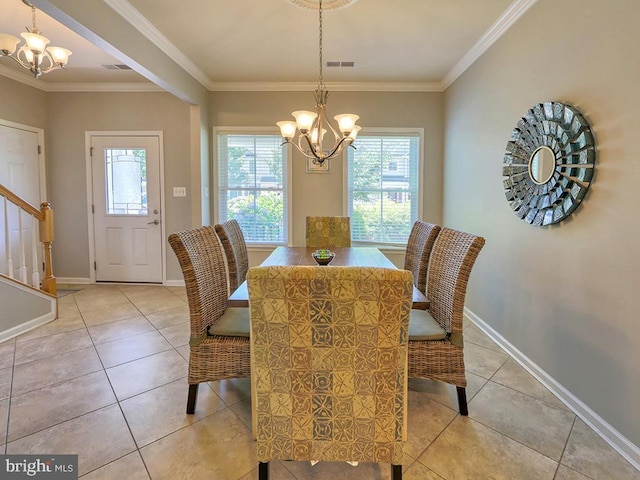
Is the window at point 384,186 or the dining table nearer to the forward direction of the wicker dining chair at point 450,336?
the dining table

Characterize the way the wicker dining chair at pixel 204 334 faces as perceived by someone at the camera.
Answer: facing to the right of the viewer

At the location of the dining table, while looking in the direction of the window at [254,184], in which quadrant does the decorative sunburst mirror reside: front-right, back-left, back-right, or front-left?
back-right

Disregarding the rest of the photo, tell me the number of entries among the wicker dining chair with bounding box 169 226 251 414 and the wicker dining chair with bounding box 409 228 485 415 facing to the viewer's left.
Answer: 1

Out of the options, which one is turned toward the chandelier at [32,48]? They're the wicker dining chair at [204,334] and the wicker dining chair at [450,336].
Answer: the wicker dining chair at [450,336]

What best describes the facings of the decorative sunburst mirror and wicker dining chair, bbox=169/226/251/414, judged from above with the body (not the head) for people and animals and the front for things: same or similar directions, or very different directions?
very different directions

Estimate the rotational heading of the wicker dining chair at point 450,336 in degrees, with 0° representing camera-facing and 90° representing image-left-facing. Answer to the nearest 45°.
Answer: approximately 90°

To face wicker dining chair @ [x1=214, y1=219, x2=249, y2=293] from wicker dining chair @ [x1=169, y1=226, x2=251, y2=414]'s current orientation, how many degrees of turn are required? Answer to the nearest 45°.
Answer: approximately 90° to its left

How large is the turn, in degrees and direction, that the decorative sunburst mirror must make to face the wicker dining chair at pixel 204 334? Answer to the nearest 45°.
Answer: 0° — it already faces it
